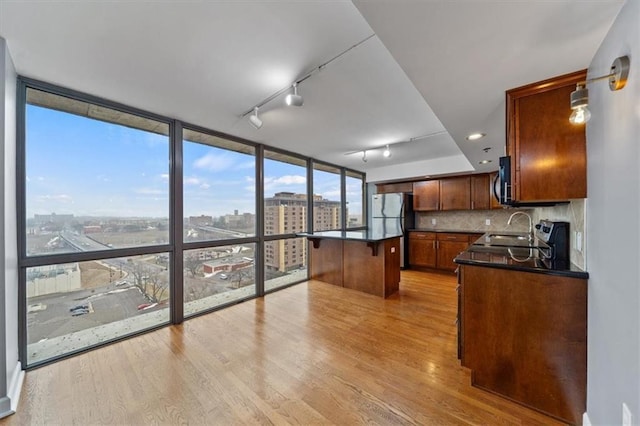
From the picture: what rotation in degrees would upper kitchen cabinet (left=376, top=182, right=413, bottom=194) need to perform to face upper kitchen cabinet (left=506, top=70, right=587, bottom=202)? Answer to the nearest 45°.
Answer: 0° — it already faces it

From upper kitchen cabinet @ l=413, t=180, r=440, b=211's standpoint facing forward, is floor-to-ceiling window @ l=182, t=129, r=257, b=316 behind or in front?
in front

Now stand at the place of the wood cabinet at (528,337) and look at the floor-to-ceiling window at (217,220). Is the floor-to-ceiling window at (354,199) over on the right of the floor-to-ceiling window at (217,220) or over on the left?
right

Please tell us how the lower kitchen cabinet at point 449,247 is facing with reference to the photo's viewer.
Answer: facing the viewer

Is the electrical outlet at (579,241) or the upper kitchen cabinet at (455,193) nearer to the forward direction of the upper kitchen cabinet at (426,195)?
the electrical outlet

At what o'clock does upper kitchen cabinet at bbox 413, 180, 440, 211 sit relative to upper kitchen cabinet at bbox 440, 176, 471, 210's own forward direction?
upper kitchen cabinet at bbox 413, 180, 440, 211 is roughly at 3 o'clock from upper kitchen cabinet at bbox 440, 176, 471, 210.

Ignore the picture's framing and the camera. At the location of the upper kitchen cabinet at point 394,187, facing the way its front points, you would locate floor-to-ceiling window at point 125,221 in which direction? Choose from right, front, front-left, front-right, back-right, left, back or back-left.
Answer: front-right

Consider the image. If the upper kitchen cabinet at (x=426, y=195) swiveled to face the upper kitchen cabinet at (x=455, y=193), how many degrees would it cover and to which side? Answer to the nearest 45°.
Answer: approximately 90° to its left

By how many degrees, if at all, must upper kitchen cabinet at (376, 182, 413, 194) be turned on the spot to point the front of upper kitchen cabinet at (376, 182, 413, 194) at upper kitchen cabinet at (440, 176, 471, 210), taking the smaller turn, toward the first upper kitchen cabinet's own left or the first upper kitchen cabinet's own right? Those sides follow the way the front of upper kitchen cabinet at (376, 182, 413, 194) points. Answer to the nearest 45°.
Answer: approximately 90° to the first upper kitchen cabinet's own left

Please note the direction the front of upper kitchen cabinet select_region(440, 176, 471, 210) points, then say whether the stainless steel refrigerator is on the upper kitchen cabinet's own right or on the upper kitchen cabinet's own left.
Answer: on the upper kitchen cabinet's own right

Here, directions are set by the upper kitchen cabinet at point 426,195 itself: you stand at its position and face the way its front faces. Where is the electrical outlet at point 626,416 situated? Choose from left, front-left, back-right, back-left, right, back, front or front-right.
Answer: front
